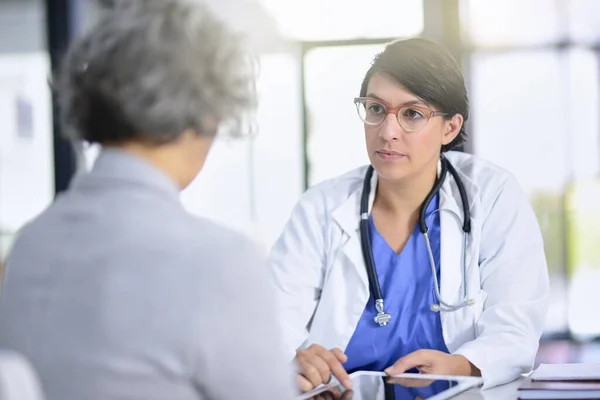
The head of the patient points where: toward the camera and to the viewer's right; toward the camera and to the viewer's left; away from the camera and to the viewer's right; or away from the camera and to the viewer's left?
away from the camera and to the viewer's right

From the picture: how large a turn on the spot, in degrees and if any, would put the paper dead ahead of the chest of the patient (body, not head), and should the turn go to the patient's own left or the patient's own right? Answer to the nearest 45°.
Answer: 0° — they already face it

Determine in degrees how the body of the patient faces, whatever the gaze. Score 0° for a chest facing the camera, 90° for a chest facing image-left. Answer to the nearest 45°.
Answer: approximately 225°

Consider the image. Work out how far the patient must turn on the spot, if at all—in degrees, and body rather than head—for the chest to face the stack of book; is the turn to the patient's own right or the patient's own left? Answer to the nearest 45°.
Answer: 0° — they already face it
